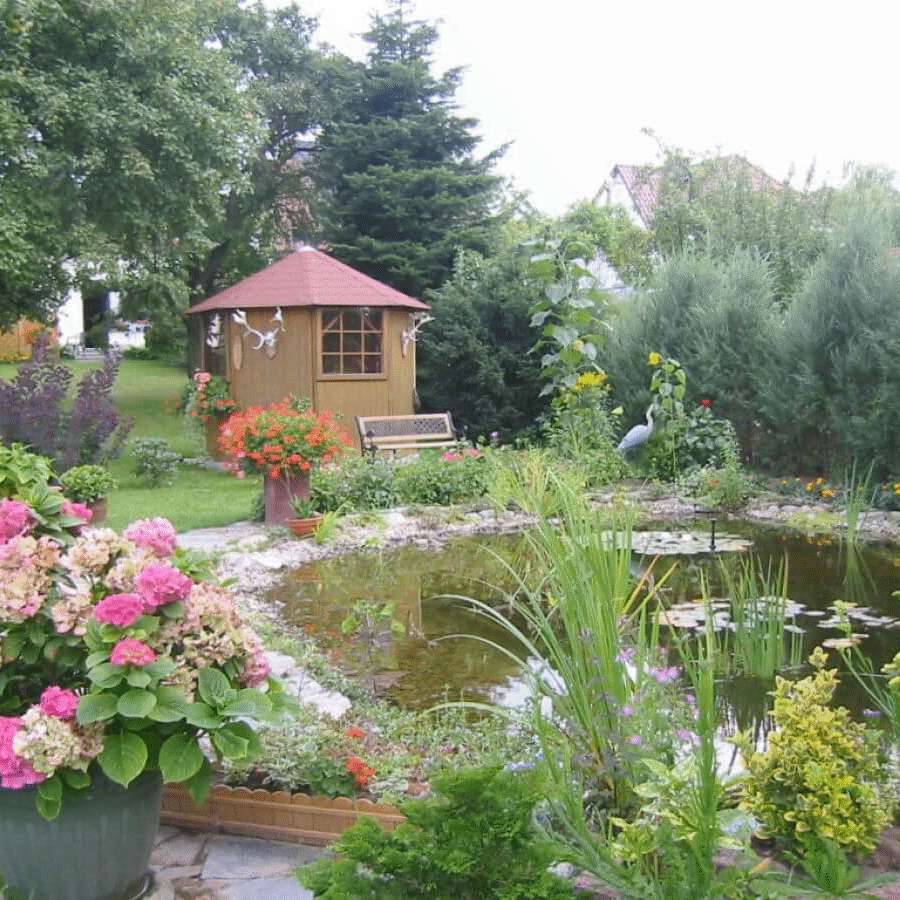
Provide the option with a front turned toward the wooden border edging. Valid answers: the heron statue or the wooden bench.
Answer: the wooden bench

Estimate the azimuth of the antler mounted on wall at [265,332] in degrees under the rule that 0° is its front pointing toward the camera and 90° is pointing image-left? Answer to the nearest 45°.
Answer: approximately 45°

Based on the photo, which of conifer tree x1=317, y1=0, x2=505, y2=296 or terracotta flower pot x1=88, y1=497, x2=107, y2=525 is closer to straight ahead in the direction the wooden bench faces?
the terracotta flower pot

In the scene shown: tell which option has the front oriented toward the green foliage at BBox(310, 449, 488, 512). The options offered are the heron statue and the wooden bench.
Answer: the wooden bench

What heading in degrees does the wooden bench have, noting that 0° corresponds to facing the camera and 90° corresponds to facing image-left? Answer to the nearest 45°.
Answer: approximately 0°

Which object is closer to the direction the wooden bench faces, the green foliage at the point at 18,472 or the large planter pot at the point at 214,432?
the green foliage

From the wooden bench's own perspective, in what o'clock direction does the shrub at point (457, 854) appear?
The shrub is roughly at 12 o'clock from the wooden bench.

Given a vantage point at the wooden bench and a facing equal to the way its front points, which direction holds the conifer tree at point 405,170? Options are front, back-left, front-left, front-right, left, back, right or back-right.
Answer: back

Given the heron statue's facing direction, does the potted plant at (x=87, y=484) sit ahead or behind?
behind

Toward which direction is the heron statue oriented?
to the viewer's right
